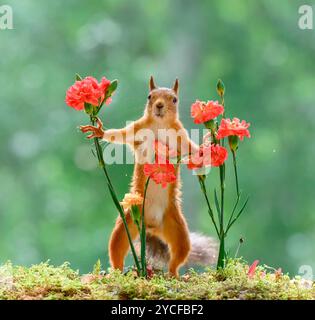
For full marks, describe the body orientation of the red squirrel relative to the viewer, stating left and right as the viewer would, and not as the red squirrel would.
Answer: facing the viewer
